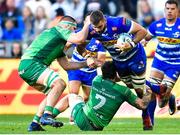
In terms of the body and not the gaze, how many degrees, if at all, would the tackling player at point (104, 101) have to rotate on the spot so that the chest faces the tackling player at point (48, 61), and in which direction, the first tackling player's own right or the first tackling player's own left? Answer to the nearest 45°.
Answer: approximately 45° to the first tackling player's own left

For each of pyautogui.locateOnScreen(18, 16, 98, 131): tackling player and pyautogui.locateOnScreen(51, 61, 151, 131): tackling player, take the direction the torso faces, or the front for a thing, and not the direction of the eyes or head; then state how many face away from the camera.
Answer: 1

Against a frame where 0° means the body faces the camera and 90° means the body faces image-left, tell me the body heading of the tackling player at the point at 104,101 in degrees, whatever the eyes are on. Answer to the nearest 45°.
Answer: approximately 180°

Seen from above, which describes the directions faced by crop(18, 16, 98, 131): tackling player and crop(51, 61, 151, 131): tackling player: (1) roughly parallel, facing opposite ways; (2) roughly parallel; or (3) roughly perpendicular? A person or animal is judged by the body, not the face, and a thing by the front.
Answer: roughly perpendicular

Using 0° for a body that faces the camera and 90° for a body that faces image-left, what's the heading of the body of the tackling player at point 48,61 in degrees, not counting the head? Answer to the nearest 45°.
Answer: approximately 270°

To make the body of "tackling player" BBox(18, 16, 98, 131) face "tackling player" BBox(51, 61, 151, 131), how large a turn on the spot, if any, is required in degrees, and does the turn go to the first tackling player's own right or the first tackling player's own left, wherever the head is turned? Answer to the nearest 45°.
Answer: approximately 45° to the first tackling player's own right

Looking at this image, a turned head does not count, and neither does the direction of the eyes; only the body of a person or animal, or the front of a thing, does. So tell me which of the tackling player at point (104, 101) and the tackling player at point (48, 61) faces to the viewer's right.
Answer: the tackling player at point (48, 61)
